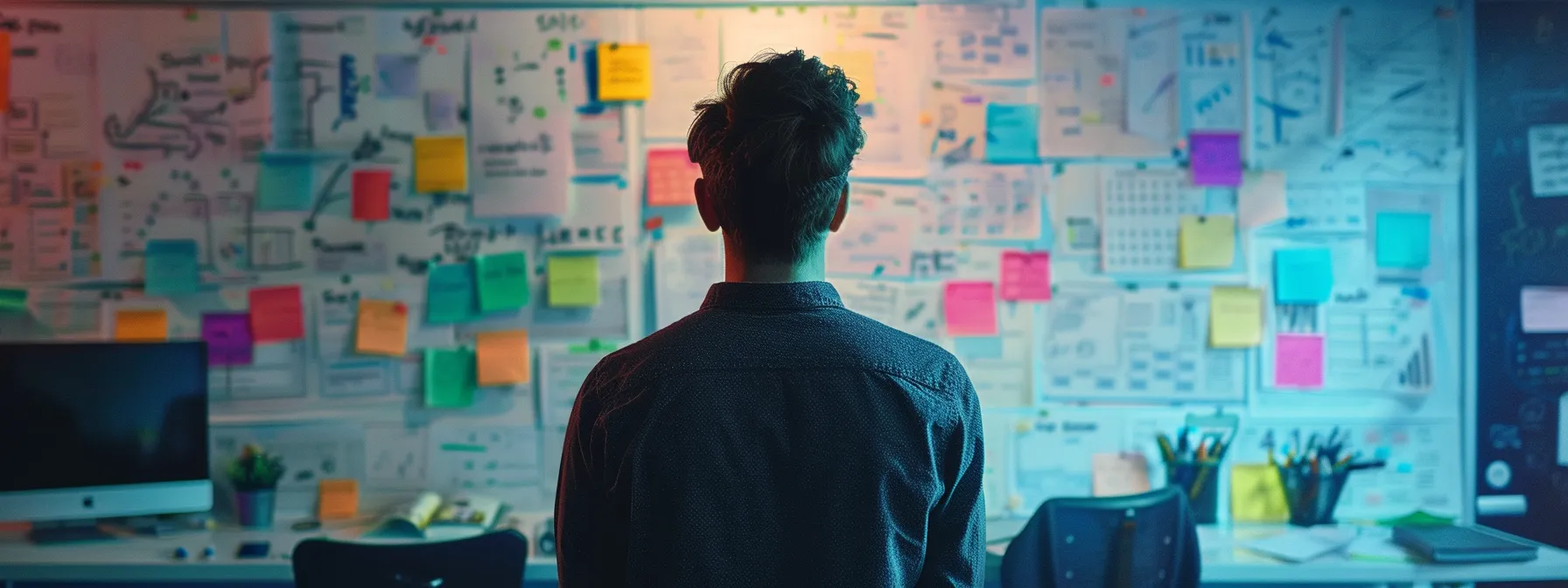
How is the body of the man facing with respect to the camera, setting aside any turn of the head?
away from the camera

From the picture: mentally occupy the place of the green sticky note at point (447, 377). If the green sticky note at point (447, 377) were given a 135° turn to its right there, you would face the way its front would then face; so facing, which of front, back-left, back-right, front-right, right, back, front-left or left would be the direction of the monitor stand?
front-left

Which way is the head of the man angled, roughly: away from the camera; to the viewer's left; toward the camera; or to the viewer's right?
away from the camera

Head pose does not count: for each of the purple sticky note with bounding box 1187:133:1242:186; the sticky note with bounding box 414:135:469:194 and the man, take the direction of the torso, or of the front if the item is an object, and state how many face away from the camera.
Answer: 1

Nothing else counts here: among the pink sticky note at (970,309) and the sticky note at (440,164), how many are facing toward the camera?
2

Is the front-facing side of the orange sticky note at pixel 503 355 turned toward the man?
yes

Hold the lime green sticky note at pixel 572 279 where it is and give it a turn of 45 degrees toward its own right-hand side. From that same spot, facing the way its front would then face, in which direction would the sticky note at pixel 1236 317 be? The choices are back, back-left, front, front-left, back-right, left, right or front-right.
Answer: back-left
